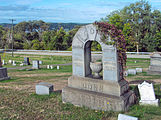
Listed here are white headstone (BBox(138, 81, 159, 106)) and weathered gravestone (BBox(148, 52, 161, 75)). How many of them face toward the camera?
2

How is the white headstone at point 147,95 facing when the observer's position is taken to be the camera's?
facing the viewer

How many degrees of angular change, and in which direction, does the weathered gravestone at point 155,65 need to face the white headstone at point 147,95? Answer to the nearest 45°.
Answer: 0° — it already faces it

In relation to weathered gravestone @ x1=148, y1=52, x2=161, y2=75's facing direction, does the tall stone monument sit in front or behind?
in front

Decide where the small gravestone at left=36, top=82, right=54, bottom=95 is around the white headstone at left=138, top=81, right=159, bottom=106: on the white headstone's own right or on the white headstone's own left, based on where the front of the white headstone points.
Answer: on the white headstone's own right

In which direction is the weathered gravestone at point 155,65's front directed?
toward the camera

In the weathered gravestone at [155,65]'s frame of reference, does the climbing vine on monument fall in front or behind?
in front

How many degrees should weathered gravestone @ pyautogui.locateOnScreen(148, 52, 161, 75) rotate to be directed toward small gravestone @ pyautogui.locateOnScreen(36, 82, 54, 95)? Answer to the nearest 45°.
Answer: approximately 45° to its right
